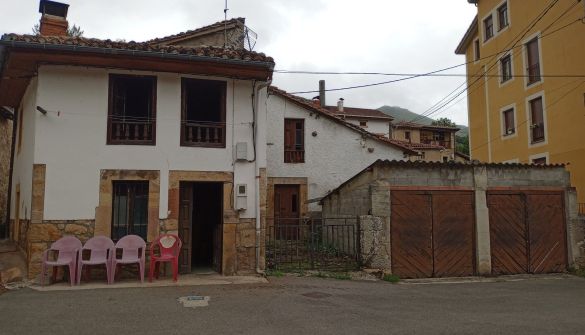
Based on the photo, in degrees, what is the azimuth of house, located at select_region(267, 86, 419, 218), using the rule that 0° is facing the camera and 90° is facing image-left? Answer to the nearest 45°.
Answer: approximately 0°

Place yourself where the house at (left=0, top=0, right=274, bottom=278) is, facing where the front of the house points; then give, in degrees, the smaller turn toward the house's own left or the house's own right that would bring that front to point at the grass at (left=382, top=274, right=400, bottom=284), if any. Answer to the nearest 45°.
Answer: approximately 90° to the house's own left

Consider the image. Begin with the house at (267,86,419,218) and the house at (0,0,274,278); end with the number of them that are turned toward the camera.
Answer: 2

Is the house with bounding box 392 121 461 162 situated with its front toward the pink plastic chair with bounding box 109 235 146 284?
yes

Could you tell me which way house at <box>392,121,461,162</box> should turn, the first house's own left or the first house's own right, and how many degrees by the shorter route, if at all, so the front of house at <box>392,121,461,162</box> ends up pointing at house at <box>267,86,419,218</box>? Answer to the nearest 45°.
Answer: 0° — it already faces it

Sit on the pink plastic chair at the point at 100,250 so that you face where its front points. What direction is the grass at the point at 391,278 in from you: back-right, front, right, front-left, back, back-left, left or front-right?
back-left

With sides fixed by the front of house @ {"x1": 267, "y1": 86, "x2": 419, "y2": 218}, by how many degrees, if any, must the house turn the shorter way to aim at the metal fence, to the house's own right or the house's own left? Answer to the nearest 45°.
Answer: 0° — it already faces it
